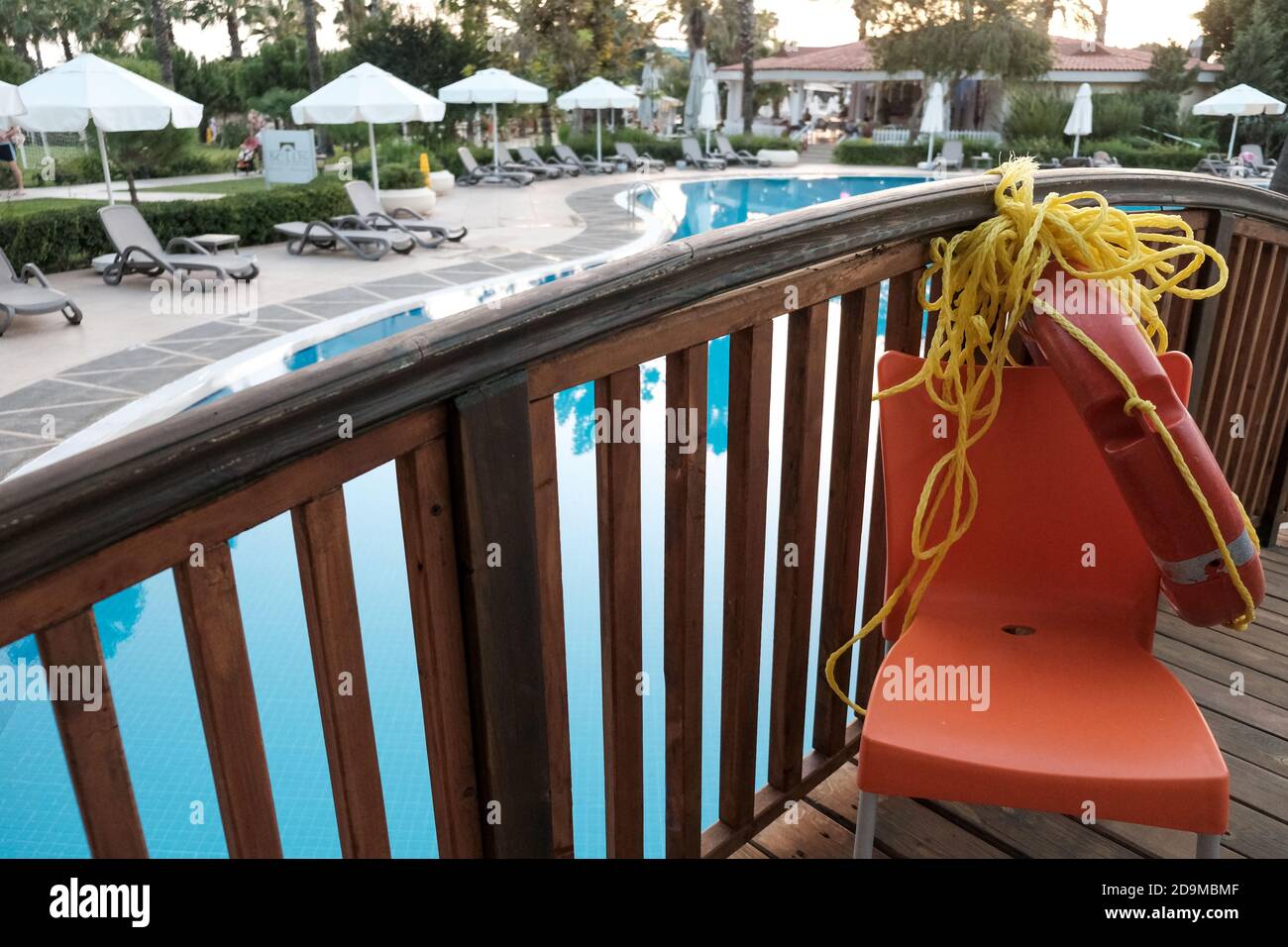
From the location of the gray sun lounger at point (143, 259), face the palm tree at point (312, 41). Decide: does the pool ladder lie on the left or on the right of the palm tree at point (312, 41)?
right

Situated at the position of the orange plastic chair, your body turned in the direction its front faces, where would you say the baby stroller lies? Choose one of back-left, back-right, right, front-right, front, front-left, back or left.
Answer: back-right

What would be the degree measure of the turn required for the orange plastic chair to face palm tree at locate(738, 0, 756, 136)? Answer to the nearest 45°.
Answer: approximately 180°

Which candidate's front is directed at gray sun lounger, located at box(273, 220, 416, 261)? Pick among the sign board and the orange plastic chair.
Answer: the sign board

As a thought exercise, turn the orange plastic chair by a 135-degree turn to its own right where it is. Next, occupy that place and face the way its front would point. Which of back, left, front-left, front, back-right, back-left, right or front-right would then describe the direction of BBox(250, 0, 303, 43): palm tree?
front

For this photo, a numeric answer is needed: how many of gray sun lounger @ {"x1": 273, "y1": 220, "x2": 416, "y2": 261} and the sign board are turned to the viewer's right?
1

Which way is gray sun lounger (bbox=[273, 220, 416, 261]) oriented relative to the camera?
to the viewer's right

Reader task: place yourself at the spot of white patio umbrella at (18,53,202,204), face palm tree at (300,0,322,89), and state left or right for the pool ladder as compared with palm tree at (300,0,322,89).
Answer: right

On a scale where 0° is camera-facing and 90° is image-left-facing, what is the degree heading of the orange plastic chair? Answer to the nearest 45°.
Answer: approximately 0°

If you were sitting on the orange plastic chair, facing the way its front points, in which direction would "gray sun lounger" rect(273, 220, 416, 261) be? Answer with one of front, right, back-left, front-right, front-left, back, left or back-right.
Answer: back-right

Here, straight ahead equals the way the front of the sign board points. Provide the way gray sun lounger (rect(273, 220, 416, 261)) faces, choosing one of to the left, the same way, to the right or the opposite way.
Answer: to the left
